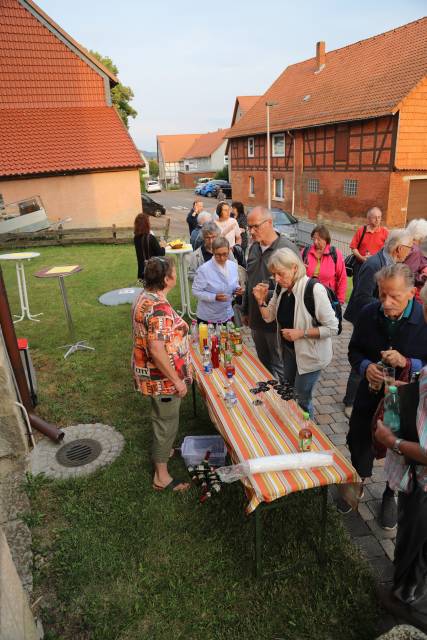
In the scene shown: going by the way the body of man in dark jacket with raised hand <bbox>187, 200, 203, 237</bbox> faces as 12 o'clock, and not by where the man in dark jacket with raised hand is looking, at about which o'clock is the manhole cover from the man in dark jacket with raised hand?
The manhole cover is roughly at 2 o'clock from the man in dark jacket with raised hand.

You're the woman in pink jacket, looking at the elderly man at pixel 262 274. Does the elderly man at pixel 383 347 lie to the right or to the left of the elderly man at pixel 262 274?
left

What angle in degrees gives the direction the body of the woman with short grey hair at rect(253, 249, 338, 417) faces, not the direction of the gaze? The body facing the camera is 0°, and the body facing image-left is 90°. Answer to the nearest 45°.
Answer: approximately 45°

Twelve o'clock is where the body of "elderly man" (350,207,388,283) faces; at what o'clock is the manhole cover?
The manhole cover is roughly at 1 o'clock from the elderly man.

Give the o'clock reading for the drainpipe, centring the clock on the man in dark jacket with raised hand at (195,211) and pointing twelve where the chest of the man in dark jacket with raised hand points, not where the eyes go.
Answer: The drainpipe is roughly at 2 o'clock from the man in dark jacket with raised hand.

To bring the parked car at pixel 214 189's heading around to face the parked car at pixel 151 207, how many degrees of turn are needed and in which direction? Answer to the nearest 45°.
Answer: approximately 45° to its left

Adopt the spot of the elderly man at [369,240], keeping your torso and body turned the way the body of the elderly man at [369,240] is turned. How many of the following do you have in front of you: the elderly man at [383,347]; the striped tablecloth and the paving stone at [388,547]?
3

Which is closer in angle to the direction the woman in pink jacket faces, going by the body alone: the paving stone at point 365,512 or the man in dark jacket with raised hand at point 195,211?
the paving stone

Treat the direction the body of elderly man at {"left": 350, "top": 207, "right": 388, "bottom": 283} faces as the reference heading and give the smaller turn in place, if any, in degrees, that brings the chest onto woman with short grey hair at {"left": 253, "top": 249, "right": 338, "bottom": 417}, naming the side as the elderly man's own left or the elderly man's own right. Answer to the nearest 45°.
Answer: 0° — they already face them
